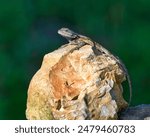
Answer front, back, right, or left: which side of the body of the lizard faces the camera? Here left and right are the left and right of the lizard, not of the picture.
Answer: left
